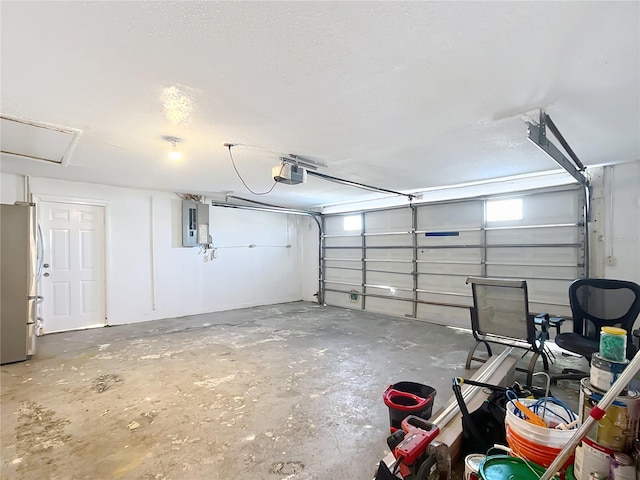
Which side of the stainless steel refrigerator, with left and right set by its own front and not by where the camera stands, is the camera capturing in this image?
right

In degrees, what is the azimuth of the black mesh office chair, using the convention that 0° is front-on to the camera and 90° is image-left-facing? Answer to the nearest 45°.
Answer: approximately 45°

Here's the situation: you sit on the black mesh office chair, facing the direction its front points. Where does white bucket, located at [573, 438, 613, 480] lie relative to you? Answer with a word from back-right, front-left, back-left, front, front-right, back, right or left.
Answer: front-left

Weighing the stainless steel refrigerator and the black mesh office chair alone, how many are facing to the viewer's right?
1

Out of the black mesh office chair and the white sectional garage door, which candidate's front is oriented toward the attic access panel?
the black mesh office chair

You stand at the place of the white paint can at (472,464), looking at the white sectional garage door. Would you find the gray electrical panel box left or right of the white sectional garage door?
left

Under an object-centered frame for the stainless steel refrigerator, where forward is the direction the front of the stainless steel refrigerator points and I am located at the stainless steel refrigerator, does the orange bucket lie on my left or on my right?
on my right

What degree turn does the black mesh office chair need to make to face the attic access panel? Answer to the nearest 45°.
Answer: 0° — it already faces it

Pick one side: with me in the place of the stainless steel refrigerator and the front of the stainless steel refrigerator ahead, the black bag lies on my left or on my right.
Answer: on my right

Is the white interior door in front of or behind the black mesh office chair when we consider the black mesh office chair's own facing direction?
in front

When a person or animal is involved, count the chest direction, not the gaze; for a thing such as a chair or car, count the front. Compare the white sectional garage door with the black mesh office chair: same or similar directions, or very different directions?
very different directions

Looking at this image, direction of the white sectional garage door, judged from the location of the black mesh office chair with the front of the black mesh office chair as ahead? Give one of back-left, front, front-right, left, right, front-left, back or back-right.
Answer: right

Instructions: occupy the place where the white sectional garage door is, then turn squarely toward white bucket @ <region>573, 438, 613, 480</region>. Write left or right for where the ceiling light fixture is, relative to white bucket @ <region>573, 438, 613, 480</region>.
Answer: right

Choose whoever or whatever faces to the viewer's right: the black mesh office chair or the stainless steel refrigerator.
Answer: the stainless steel refrigerator
